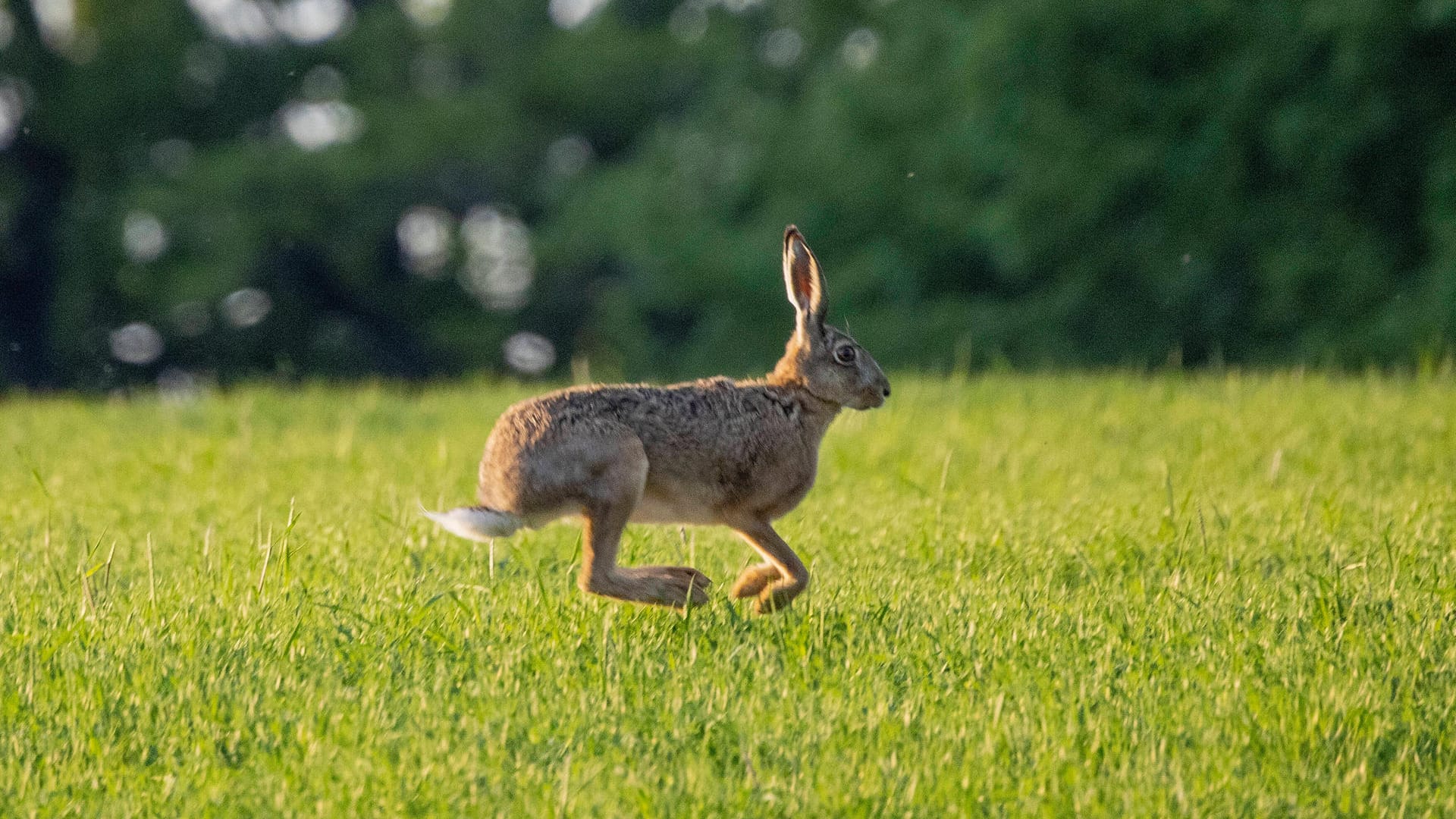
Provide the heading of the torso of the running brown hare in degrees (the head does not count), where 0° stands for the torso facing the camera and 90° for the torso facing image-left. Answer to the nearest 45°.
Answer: approximately 270°
